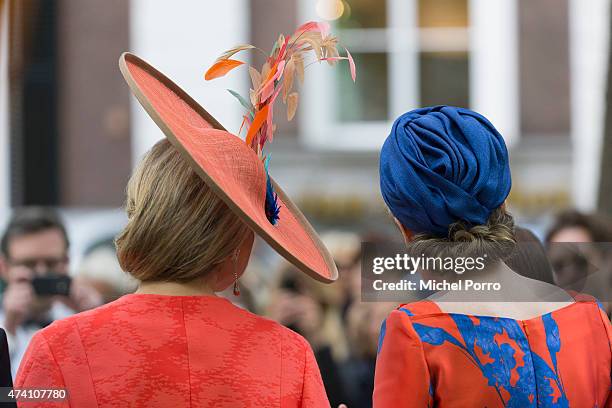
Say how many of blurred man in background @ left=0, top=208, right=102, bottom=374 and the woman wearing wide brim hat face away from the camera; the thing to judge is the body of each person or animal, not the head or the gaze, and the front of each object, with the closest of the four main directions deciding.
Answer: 1

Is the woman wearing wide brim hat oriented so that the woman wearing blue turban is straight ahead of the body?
no

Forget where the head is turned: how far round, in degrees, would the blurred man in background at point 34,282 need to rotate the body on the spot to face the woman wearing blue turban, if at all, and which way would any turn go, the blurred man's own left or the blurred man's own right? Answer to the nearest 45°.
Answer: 0° — they already face them

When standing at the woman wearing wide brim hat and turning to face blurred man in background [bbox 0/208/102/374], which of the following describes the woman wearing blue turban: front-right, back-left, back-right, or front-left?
back-right

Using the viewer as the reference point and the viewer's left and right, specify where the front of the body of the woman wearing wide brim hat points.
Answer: facing away from the viewer

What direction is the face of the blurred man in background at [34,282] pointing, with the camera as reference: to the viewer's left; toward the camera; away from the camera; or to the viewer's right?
toward the camera

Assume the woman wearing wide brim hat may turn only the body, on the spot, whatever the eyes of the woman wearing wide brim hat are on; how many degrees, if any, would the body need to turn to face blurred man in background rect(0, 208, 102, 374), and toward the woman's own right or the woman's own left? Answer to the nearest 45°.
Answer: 0° — they already face them

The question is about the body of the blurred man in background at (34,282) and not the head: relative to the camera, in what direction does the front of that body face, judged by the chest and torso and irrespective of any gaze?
toward the camera

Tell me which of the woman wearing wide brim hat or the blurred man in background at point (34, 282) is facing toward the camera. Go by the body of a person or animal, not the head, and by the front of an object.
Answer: the blurred man in background

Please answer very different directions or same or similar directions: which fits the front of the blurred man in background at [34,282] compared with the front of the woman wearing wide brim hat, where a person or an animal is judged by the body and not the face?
very different directions

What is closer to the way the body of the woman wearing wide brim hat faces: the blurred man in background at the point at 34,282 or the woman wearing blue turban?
the blurred man in background

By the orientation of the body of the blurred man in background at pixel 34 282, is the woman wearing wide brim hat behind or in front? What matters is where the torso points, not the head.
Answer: in front
